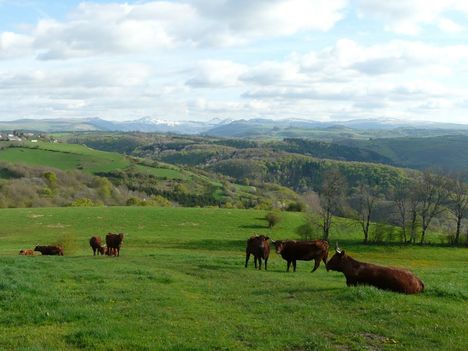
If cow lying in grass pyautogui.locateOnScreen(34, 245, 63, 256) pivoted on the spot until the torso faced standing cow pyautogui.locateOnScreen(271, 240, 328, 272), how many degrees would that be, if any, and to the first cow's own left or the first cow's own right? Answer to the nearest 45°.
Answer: approximately 135° to the first cow's own left

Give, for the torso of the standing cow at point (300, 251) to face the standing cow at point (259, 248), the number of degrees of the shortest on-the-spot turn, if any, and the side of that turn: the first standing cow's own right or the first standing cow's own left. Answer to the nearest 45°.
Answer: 0° — it already faces it

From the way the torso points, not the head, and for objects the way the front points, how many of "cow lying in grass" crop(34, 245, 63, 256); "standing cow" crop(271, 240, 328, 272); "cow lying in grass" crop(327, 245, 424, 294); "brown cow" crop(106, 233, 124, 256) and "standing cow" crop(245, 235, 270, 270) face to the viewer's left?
3

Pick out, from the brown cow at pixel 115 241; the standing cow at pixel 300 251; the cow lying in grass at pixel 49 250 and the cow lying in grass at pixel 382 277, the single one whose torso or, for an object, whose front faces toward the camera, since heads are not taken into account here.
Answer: the brown cow

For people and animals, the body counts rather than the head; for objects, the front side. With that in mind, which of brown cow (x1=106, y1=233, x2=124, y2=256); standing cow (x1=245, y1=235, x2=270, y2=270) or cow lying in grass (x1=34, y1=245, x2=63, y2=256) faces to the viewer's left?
the cow lying in grass

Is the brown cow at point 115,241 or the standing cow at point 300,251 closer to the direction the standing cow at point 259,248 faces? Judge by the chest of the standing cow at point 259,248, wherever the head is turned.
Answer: the standing cow

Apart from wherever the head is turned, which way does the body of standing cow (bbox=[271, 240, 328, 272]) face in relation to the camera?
to the viewer's left

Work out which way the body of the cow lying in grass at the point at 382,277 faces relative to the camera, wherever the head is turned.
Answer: to the viewer's left

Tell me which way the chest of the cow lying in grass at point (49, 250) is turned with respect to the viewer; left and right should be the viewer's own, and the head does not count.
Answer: facing to the left of the viewer

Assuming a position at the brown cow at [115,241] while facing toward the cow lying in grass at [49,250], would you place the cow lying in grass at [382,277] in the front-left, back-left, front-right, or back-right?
back-left

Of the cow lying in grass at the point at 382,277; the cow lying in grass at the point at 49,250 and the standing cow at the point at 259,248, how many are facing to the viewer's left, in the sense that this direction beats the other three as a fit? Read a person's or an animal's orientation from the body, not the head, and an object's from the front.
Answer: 2
